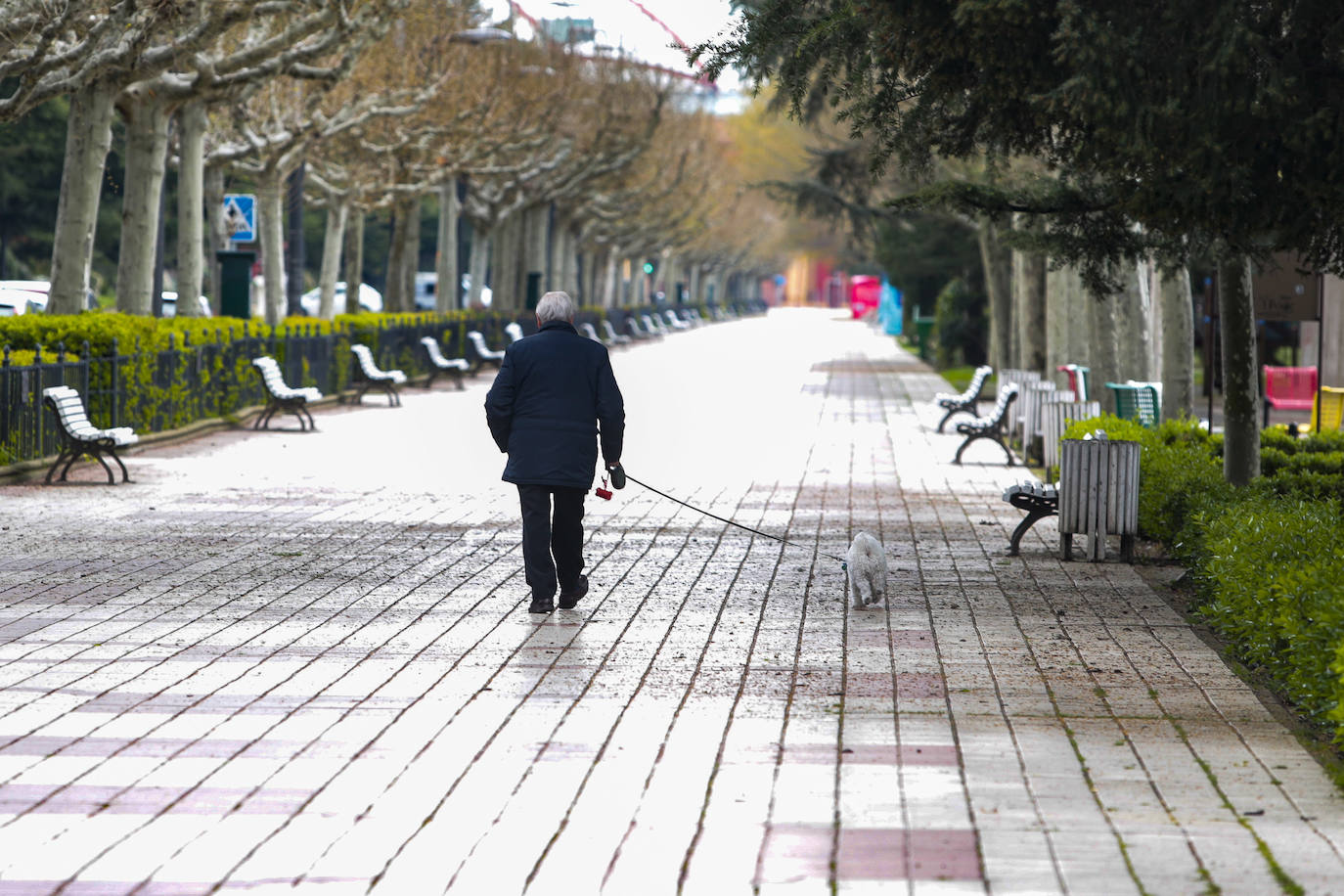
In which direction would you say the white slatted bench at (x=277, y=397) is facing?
to the viewer's right

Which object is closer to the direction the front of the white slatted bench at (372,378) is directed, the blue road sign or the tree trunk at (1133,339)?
the tree trunk

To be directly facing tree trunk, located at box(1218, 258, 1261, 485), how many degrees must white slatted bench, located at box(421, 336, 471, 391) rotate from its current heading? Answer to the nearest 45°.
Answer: approximately 90° to its right

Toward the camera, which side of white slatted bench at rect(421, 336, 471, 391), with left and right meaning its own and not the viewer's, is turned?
right

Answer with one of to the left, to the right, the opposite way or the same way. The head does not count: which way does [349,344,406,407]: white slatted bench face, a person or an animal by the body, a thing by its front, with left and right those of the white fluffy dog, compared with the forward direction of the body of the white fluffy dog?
to the right

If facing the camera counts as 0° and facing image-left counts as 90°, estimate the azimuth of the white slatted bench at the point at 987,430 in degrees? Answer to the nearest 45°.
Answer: approximately 90°

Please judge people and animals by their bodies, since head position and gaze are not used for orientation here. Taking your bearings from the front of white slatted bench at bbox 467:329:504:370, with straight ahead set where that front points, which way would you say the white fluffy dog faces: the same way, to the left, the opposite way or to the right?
to the left

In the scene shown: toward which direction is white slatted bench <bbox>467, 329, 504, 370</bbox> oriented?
to the viewer's right

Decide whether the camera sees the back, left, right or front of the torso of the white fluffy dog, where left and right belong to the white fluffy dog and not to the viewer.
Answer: back

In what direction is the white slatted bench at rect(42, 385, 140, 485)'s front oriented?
to the viewer's right

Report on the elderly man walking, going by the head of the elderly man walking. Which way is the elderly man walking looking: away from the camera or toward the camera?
away from the camera

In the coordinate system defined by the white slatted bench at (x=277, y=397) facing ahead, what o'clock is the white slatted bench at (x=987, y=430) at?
the white slatted bench at (x=987, y=430) is roughly at 1 o'clock from the white slatted bench at (x=277, y=397).
